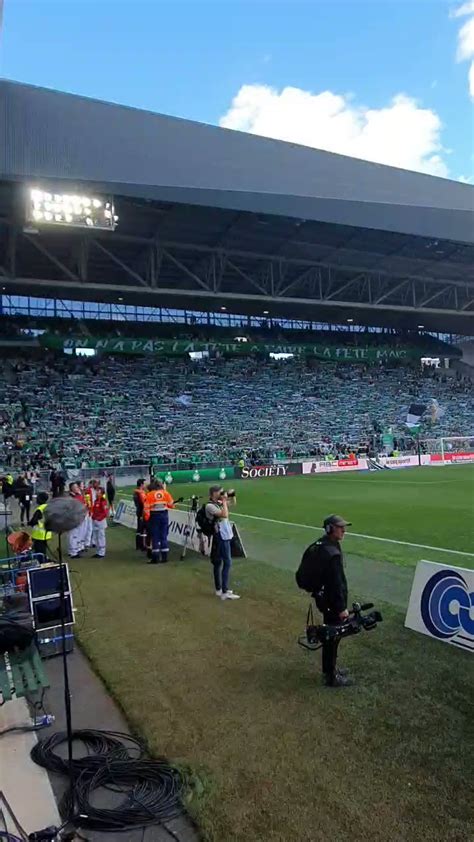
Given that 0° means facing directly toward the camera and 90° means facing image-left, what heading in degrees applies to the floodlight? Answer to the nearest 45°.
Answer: approximately 0°

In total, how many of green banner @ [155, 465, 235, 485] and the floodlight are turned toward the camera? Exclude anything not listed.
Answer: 2

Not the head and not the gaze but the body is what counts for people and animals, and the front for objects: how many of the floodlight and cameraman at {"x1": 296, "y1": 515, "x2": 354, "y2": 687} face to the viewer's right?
1

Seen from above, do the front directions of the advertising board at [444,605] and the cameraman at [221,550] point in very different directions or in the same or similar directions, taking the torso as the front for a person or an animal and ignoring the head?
very different directions

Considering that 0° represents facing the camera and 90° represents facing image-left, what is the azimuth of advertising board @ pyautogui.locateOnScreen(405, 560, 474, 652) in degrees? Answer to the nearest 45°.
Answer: approximately 45°

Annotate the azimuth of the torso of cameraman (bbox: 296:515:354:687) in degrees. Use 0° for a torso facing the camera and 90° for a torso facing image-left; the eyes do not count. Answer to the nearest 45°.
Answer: approximately 270°

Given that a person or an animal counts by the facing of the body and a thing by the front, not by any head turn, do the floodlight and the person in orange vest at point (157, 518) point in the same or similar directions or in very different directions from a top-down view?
very different directions

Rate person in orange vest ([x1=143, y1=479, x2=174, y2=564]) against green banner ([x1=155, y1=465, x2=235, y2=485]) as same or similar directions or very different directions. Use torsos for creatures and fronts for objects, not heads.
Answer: very different directions

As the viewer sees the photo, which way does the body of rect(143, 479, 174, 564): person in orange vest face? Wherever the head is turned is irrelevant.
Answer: away from the camera

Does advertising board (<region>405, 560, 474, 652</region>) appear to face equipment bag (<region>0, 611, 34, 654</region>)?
yes
